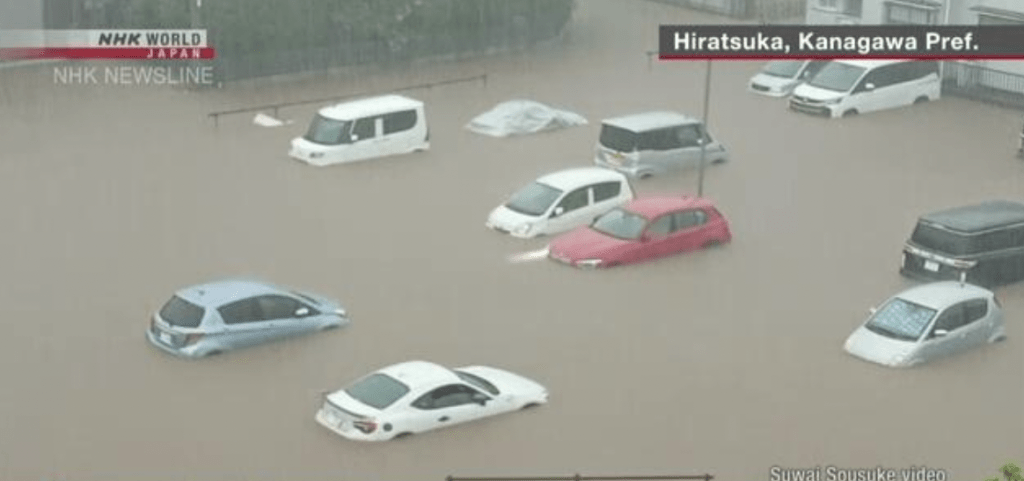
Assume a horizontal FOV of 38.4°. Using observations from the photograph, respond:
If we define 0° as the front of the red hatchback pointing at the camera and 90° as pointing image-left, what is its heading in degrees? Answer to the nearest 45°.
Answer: approximately 45°

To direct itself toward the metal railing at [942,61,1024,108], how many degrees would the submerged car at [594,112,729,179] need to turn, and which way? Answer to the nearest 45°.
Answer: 0° — it already faces it

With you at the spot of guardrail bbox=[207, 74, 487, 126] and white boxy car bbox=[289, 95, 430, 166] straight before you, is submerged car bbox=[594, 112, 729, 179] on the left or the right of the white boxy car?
left

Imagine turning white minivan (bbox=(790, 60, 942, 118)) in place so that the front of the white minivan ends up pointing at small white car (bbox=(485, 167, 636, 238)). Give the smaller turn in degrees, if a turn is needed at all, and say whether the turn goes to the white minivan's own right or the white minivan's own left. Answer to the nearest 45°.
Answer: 0° — it already faces it

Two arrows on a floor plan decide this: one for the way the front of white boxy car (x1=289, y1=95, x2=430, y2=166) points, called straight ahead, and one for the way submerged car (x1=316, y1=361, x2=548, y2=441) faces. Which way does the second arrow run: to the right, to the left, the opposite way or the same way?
the opposite way

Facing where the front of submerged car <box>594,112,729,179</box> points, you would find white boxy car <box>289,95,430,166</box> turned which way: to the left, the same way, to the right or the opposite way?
the opposite way

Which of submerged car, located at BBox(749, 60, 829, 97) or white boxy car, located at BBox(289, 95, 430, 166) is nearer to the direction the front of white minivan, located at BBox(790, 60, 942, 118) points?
the white boxy car

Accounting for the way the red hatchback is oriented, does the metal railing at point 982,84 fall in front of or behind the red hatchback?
behind

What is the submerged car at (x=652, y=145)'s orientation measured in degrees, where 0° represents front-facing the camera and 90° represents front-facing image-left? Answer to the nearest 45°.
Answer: approximately 225°

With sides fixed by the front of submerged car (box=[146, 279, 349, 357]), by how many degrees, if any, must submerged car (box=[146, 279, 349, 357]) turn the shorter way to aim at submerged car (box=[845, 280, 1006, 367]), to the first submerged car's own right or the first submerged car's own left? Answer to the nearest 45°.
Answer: approximately 45° to the first submerged car's own right

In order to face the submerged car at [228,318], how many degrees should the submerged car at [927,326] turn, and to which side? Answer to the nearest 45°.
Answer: approximately 45° to its right
